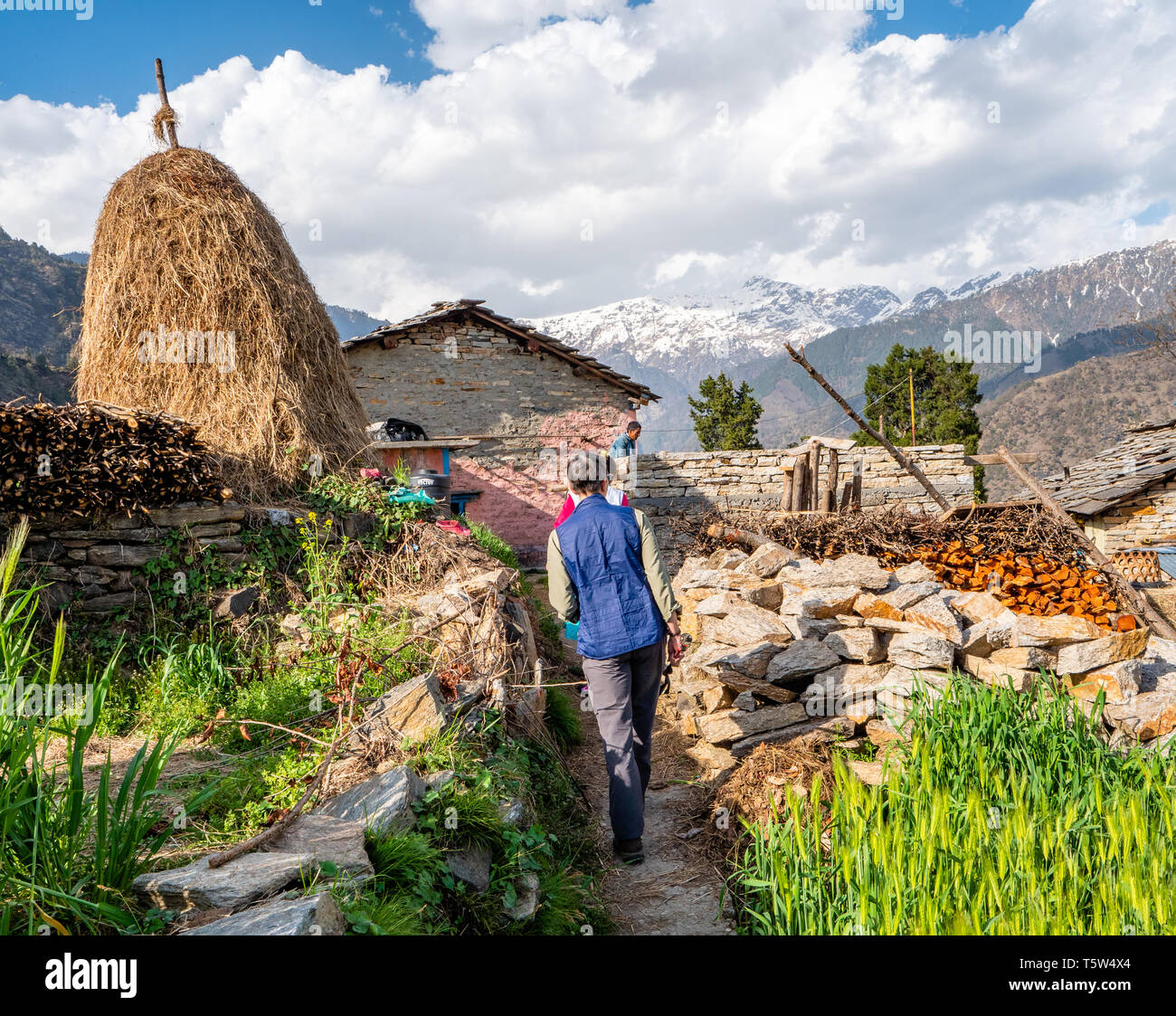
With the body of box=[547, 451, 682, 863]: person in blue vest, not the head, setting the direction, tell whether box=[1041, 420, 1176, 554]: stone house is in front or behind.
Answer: in front

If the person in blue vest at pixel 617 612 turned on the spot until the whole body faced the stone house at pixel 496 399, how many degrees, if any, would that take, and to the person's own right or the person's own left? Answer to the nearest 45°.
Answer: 0° — they already face it

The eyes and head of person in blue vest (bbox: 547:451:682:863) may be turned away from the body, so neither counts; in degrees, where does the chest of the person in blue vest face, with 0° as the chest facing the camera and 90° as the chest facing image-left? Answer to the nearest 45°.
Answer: approximately 180°

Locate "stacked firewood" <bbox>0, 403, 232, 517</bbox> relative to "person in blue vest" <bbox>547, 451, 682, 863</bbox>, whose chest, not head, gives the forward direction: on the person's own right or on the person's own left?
on the person's own left

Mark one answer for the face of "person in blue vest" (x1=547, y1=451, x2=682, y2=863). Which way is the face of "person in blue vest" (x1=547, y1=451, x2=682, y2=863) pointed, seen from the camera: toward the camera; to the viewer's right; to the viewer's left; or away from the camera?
away from the camera
